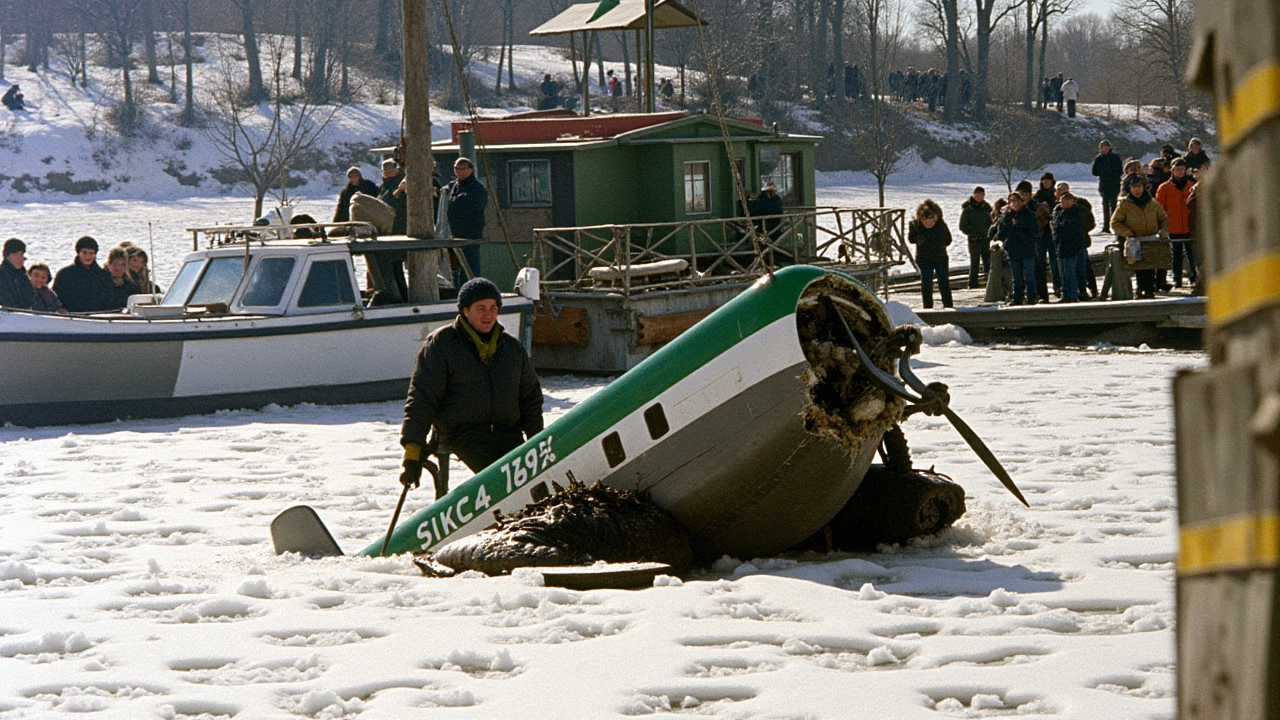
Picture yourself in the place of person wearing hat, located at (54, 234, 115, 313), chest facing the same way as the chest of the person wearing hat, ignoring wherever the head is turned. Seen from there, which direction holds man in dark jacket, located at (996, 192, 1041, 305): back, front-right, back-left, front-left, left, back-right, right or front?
left

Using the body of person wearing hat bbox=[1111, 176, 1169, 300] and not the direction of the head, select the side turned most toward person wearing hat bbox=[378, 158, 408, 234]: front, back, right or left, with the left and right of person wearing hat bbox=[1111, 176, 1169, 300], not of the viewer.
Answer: right

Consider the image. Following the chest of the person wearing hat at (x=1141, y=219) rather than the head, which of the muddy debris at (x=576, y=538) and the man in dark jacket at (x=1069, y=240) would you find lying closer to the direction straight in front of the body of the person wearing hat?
the muddy debris

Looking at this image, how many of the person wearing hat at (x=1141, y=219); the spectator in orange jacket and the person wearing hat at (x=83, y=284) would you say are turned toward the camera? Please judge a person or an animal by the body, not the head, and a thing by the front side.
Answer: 3

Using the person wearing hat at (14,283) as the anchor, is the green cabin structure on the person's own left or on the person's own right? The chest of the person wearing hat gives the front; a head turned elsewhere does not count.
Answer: on the person's own left

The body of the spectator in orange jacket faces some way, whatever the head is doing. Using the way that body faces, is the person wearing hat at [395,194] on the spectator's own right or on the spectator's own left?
on the spectator's own right

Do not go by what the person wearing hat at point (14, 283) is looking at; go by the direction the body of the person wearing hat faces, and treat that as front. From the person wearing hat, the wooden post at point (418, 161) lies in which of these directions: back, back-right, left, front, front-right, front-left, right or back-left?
front-left

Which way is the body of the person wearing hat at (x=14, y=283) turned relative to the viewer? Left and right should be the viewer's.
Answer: facing the viewer and to the right of the viewer
